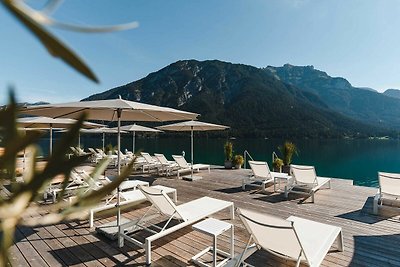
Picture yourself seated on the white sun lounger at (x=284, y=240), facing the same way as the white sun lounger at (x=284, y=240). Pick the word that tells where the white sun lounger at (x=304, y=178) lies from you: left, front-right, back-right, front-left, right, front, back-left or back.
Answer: front-left

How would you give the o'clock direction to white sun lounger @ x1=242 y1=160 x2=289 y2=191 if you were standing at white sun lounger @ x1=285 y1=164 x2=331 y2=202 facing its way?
white sun lounger @ x1=242 y1=160 x2=289 y2=191 is roughly at 8 o'clock from white sun lounger @ x1=285 y1=164 x2=331 y2=202.

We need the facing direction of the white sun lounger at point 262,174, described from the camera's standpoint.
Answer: facing away from the viewer and to the right of the viewer

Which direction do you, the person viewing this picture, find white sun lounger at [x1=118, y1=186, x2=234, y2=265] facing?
facing away from the viewer and to the right of the viewer

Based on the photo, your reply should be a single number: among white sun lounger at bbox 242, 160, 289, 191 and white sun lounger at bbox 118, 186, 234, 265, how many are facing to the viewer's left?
0

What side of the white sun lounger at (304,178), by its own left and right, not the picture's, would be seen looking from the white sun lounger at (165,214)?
back

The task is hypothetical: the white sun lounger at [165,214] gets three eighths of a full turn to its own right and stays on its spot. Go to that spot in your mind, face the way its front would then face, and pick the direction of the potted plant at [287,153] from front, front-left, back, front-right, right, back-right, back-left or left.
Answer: back-left

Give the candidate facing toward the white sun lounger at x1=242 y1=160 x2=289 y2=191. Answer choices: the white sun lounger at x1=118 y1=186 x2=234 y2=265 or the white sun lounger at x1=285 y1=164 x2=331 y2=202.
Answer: the white sun lounger at x1=118 y1=186 x2=234 y2=265

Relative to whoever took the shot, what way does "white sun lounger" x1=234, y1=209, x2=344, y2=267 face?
facing away from the viewer and to the right of the viewer

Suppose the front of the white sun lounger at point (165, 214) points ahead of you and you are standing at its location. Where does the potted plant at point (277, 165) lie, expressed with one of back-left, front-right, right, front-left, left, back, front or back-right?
front

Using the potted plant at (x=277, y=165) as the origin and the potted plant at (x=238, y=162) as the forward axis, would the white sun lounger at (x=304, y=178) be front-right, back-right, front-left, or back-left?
back-left

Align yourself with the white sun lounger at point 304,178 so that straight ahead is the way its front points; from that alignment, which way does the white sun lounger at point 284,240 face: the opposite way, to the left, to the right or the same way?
the same way

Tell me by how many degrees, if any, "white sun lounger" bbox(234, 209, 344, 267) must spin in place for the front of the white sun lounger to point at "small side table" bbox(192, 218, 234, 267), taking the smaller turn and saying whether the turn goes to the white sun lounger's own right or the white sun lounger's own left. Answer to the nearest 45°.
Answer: approximately 135° to the white sun lounger's own left

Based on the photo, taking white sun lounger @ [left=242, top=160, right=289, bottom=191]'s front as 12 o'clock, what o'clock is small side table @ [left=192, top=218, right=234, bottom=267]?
The small side table is roughly at 5 o'clock from the white sun lounger.

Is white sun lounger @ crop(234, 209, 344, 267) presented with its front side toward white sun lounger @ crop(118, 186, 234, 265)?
no

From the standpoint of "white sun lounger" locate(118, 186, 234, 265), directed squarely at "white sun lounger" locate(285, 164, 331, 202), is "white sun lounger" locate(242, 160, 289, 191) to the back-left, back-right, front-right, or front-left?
front-left

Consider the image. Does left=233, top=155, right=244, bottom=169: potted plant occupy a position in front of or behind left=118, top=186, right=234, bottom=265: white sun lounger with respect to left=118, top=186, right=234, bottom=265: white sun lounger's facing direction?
in front

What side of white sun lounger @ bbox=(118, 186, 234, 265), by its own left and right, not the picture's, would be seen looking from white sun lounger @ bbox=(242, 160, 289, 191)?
front

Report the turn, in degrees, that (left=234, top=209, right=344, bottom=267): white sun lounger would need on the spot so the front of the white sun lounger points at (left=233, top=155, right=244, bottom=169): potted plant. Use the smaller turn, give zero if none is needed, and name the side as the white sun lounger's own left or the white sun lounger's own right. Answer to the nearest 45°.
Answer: approximately 45° to the white sun lounger's own left

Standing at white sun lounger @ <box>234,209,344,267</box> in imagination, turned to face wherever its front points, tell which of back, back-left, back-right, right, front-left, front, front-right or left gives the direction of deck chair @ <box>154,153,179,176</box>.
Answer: left

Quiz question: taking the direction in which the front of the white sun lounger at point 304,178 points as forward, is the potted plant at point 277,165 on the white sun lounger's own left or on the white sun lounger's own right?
on the white sun lounger's own left

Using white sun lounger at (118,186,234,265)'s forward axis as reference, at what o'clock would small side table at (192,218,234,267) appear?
The small side table is roughly at 3 o'clock from the white sun lounger.

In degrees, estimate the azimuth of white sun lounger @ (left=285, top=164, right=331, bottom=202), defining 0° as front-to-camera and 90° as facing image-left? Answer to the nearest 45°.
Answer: approximately 225°
